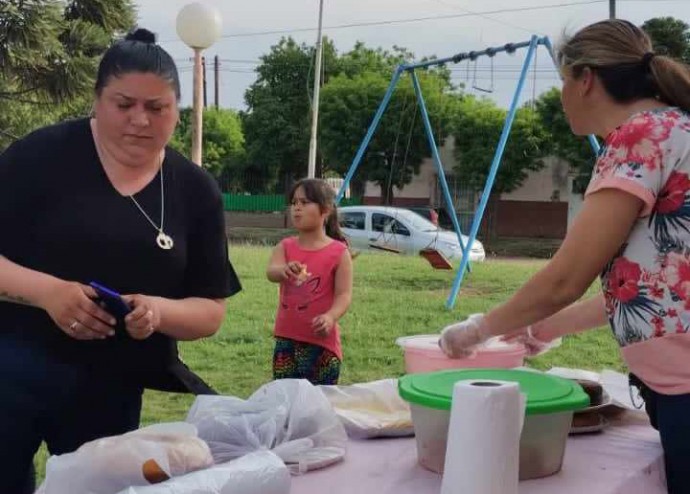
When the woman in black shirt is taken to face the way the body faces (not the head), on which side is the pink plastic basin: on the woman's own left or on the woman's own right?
on the woman's own left

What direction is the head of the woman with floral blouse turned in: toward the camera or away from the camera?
away from the camera

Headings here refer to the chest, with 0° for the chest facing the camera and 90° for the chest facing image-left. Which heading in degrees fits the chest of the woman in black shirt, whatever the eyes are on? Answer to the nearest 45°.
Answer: approximately 0°

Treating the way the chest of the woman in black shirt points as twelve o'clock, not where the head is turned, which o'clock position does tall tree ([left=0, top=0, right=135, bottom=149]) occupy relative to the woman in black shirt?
The tall tree is roughly at 6 o'clock from the woman in black shirt.

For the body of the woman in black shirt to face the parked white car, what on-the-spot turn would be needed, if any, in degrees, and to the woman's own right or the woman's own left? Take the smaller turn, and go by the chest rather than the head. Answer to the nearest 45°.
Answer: approximately 180°

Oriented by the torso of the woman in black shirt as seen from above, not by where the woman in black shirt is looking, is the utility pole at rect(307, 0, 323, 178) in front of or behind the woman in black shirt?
behind
